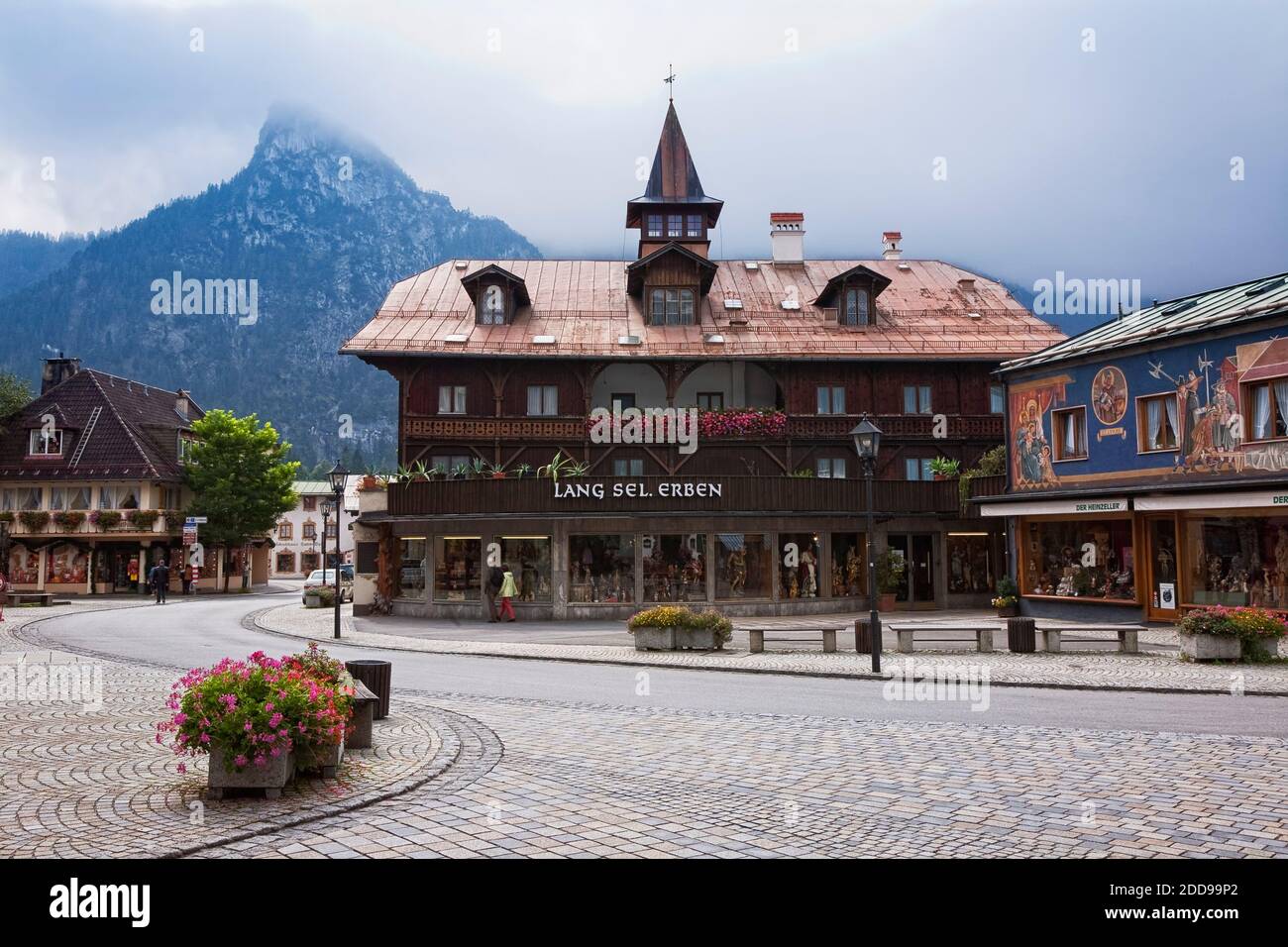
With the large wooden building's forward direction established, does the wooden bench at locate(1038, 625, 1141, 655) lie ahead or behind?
ahead

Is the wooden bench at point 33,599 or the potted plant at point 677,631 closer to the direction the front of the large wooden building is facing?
the potted plant

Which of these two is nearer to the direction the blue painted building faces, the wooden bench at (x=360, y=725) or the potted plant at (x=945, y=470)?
the wooden bench

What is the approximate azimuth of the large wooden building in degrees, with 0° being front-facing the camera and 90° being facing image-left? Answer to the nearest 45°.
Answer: approximately 0°

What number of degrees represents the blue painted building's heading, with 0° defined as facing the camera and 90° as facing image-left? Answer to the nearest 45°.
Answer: approximately 45°

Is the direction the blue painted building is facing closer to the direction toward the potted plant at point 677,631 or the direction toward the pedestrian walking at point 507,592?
the potted plant

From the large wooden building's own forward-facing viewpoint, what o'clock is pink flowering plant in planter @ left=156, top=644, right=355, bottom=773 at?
The pink flowering plant in planter is roughly at 12 o'clock from the large wooden building.

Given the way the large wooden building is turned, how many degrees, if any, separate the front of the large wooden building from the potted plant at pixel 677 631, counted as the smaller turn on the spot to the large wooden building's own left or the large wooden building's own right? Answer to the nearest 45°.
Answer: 0° — it already faces it

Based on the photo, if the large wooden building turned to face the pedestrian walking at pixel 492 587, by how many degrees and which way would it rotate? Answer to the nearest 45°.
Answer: approximately 45° to its right

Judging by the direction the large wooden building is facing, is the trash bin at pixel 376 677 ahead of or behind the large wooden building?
ahead

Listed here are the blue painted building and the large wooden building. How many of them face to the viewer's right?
0

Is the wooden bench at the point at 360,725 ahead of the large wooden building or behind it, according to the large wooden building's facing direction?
ahead

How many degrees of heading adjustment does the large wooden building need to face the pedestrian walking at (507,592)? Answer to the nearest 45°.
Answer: approximately 45° to its right
